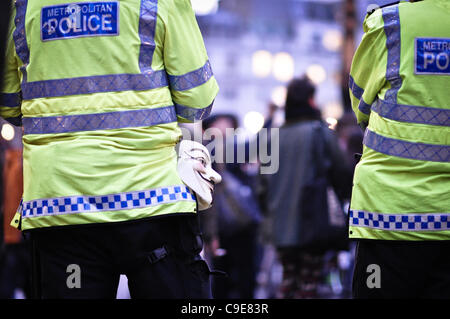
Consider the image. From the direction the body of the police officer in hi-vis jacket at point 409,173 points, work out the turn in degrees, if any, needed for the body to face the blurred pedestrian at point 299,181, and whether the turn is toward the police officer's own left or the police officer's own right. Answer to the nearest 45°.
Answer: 0° — they already face them

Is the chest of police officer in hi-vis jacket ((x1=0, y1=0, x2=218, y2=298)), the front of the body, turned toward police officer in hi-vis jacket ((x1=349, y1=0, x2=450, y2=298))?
no

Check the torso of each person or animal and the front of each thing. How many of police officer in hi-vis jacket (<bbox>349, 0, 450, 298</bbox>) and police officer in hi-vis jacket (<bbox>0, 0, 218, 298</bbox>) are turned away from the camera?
2

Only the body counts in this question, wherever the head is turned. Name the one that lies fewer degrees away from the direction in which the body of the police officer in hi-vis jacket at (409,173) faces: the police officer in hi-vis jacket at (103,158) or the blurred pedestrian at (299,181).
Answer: the blurred pedestrian

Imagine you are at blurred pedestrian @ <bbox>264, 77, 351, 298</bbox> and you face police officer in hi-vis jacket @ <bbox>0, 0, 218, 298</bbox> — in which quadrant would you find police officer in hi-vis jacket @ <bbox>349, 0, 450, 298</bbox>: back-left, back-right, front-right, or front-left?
front-left

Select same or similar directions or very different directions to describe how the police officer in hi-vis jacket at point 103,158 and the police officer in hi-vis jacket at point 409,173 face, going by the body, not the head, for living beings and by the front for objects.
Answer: same or similar directions

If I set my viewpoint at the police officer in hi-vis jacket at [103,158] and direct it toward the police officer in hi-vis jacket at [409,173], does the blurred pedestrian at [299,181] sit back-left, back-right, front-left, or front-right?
front-left

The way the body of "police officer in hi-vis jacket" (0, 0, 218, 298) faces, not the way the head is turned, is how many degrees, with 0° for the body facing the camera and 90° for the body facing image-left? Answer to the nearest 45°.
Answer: approximately 180°

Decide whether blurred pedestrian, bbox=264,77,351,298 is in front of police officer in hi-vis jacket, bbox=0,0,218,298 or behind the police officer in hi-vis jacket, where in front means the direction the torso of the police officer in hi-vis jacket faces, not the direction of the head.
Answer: in front

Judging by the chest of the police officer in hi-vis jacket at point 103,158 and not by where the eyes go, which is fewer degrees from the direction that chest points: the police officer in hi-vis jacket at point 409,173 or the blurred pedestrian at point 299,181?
the blurred pedestrian

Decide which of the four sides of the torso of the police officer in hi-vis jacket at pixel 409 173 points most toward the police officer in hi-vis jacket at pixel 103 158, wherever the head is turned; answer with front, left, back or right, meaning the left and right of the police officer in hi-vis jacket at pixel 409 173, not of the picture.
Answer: left

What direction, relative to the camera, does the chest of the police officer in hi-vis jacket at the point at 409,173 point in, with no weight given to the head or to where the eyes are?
away from the camera
